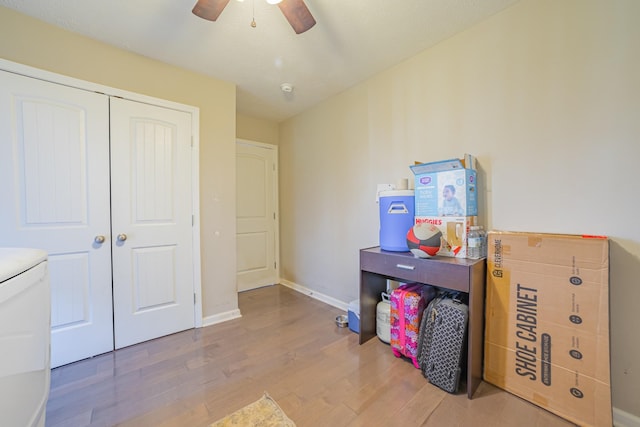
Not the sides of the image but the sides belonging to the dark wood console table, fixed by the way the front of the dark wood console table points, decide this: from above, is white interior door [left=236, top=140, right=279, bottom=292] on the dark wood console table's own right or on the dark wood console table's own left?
on the dark wood console table's own right

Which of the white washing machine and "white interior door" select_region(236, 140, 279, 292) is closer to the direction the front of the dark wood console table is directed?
the white washing machine

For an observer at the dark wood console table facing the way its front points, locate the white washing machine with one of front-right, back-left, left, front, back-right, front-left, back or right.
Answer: front

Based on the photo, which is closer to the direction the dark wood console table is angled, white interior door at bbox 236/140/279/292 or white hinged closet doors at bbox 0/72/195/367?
the white hinged closet doors

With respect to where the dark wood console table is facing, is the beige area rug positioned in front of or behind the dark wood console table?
in front

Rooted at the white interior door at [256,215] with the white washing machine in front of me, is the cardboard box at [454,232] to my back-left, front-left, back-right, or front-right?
front-left

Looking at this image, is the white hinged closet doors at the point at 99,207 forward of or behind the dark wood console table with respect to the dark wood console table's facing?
forward

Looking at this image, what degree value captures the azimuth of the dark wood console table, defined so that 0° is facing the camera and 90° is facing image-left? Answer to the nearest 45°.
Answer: approximately 45°
